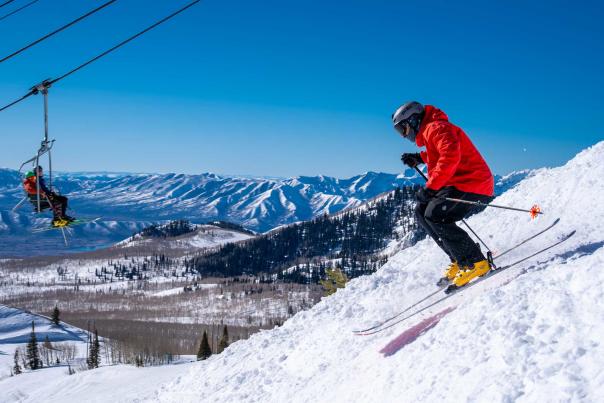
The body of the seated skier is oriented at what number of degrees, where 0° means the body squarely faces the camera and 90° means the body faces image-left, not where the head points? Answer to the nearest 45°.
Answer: approximately 270°

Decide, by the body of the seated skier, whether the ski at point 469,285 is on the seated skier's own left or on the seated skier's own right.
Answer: on the seated skier's own right

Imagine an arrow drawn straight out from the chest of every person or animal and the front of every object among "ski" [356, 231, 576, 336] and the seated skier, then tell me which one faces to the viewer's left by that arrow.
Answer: the ski

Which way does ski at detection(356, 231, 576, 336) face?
to the viewer's left

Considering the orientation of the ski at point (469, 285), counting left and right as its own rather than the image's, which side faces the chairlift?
front

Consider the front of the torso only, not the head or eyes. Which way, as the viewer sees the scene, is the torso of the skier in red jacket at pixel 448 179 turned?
to the viewer's left

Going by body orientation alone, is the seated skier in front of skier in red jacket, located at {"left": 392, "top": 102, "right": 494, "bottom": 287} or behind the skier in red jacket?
in front

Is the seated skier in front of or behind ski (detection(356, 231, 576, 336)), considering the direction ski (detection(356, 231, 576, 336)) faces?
in front
